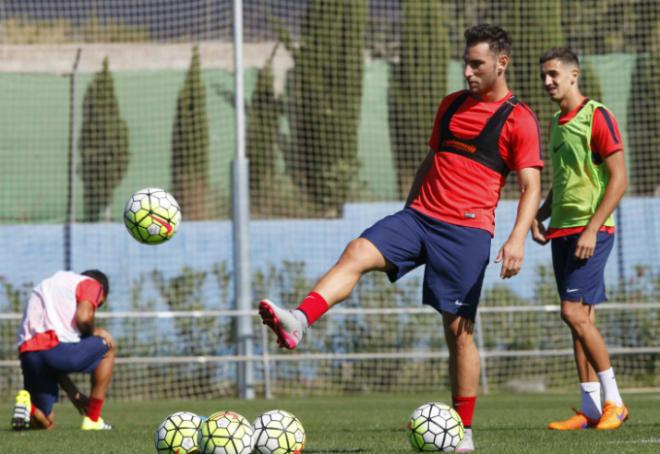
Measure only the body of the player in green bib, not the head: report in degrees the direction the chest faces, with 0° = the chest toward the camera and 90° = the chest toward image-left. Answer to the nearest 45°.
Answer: approximately 45°

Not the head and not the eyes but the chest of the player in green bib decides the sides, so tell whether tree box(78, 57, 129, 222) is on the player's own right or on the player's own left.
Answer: on the player's own right

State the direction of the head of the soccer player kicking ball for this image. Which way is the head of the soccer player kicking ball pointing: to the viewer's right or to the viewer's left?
to the viewer's left

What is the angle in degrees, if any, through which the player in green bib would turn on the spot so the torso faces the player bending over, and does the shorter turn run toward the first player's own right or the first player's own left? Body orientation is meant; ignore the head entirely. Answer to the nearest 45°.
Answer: approximately 45° to the first player's own right

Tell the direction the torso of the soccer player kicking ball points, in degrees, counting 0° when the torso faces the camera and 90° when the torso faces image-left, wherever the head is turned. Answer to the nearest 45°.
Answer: approximately 45°

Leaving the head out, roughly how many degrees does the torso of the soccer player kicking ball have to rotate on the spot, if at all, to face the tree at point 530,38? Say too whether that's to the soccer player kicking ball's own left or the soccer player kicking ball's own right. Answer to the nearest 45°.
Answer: approximately 135° to the soccer player kicking ball's own right

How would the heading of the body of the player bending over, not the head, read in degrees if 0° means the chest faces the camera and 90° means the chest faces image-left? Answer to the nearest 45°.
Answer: approximately 225°

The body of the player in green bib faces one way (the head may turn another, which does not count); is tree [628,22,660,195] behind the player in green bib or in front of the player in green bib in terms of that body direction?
behind
